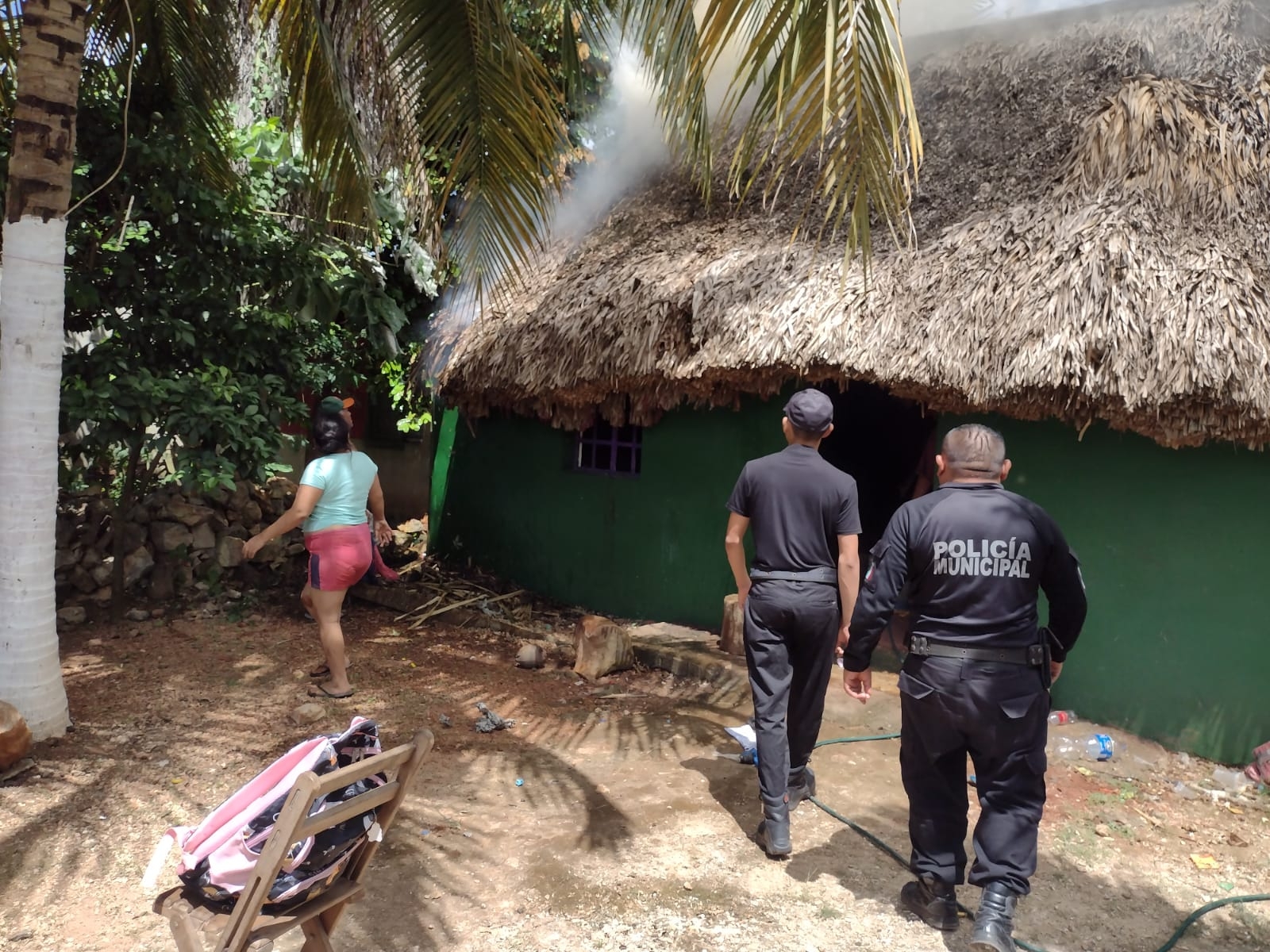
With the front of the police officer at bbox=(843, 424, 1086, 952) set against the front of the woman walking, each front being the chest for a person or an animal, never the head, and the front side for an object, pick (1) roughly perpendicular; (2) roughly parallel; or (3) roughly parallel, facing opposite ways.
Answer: roughly perpendicular

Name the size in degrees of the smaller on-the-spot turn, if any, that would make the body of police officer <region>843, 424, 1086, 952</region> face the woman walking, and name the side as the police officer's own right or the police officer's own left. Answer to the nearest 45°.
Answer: approximately 90° to the police officer's own left

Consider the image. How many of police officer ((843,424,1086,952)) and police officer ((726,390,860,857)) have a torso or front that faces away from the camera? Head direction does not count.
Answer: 2

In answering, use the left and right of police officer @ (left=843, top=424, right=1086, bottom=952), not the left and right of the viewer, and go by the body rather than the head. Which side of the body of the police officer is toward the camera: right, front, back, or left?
back

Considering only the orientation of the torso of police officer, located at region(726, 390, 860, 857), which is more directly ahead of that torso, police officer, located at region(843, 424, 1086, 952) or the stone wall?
the stone wall

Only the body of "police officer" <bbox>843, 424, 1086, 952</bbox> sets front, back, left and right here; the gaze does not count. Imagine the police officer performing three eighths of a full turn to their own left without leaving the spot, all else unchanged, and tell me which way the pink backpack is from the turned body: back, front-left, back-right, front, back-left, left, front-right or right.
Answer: front

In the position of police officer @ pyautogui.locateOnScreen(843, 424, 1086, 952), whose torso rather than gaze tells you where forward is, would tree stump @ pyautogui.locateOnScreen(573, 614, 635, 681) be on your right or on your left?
on your left

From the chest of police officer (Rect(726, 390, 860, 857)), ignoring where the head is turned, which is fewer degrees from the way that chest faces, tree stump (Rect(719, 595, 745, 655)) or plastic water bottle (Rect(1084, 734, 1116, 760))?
the tree stump

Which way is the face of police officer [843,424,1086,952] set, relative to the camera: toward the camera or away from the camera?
away from the camera

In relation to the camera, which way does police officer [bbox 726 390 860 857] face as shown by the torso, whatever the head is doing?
away from the camera

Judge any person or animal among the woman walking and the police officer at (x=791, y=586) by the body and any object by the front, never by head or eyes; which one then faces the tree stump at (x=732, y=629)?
the police officer

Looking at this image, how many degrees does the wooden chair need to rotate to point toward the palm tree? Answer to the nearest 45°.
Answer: approximately 45° to its right
